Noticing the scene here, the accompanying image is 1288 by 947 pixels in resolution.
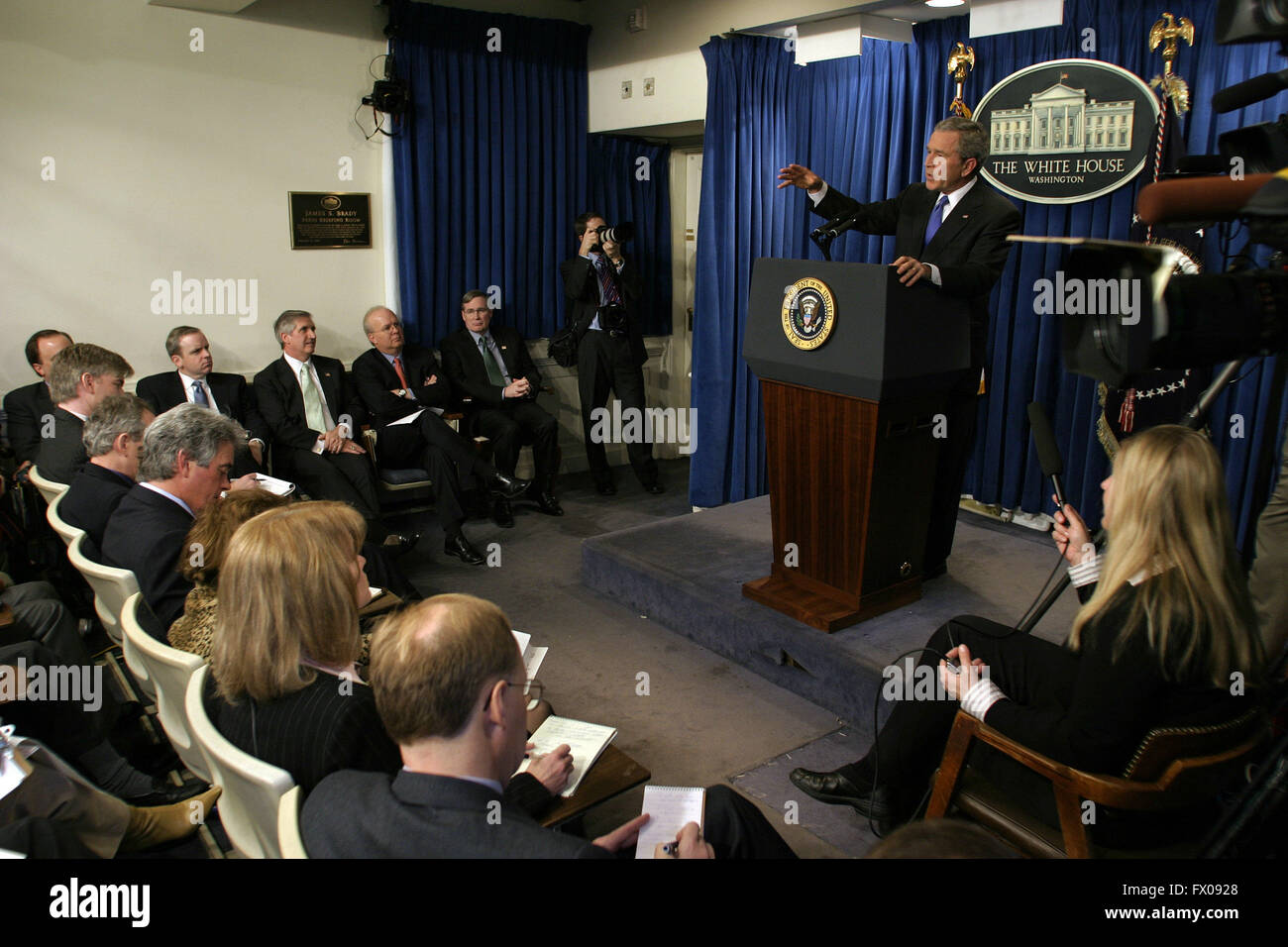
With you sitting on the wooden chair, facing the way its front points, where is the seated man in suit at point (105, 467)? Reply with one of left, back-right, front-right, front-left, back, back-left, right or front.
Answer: front-left

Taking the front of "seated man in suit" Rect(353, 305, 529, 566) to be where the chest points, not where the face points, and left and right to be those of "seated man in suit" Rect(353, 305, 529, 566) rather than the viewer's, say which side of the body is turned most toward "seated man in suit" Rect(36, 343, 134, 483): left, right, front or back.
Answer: right

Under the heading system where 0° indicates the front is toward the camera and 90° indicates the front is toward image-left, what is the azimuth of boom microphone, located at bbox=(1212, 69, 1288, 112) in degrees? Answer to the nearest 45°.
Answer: approximately 90°

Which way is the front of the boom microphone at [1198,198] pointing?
to the viewer's left

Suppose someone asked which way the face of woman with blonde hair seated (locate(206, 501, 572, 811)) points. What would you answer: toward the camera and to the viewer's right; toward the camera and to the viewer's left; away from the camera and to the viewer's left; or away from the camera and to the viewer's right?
away from the camera and to the viewer's right

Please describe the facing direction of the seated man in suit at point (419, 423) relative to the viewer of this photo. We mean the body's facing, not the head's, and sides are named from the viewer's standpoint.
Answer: facing the viewer and to the right of the viewer

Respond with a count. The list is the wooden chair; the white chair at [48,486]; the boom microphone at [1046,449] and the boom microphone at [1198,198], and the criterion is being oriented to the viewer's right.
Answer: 1

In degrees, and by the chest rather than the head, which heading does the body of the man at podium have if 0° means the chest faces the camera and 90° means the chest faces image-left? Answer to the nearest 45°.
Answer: approximately 45°

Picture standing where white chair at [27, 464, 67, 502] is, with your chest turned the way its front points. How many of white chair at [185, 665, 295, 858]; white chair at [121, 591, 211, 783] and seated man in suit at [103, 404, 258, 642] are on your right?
3

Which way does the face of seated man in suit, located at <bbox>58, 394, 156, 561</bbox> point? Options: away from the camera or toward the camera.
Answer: away from the camera

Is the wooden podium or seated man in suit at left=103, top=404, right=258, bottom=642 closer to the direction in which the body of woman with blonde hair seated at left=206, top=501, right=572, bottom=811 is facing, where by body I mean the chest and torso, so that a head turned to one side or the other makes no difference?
the wooden podium

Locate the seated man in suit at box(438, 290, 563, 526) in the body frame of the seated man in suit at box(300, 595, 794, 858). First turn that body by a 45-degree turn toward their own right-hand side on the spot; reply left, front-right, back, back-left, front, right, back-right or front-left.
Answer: left
